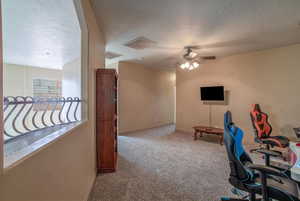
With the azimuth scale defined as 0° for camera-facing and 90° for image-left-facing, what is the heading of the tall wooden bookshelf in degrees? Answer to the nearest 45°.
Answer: approximately 270°

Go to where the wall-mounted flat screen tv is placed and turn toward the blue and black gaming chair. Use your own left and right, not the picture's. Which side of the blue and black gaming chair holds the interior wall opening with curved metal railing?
right

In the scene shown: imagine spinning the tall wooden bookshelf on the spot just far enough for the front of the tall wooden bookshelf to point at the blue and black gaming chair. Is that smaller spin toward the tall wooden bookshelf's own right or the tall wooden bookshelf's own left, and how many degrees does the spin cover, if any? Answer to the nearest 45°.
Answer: approximately 45° to the tall wooden bookshelf's own right

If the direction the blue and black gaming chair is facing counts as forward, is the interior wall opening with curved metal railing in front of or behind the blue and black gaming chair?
behind

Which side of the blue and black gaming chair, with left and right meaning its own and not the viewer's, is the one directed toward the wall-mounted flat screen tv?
left

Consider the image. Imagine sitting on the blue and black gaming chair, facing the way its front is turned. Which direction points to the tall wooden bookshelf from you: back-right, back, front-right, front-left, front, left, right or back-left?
back

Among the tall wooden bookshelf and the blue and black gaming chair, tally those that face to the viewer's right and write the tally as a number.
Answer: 2

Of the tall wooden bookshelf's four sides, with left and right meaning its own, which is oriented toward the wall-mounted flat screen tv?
front

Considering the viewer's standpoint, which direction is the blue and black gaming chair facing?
facing to the right of the viewer
